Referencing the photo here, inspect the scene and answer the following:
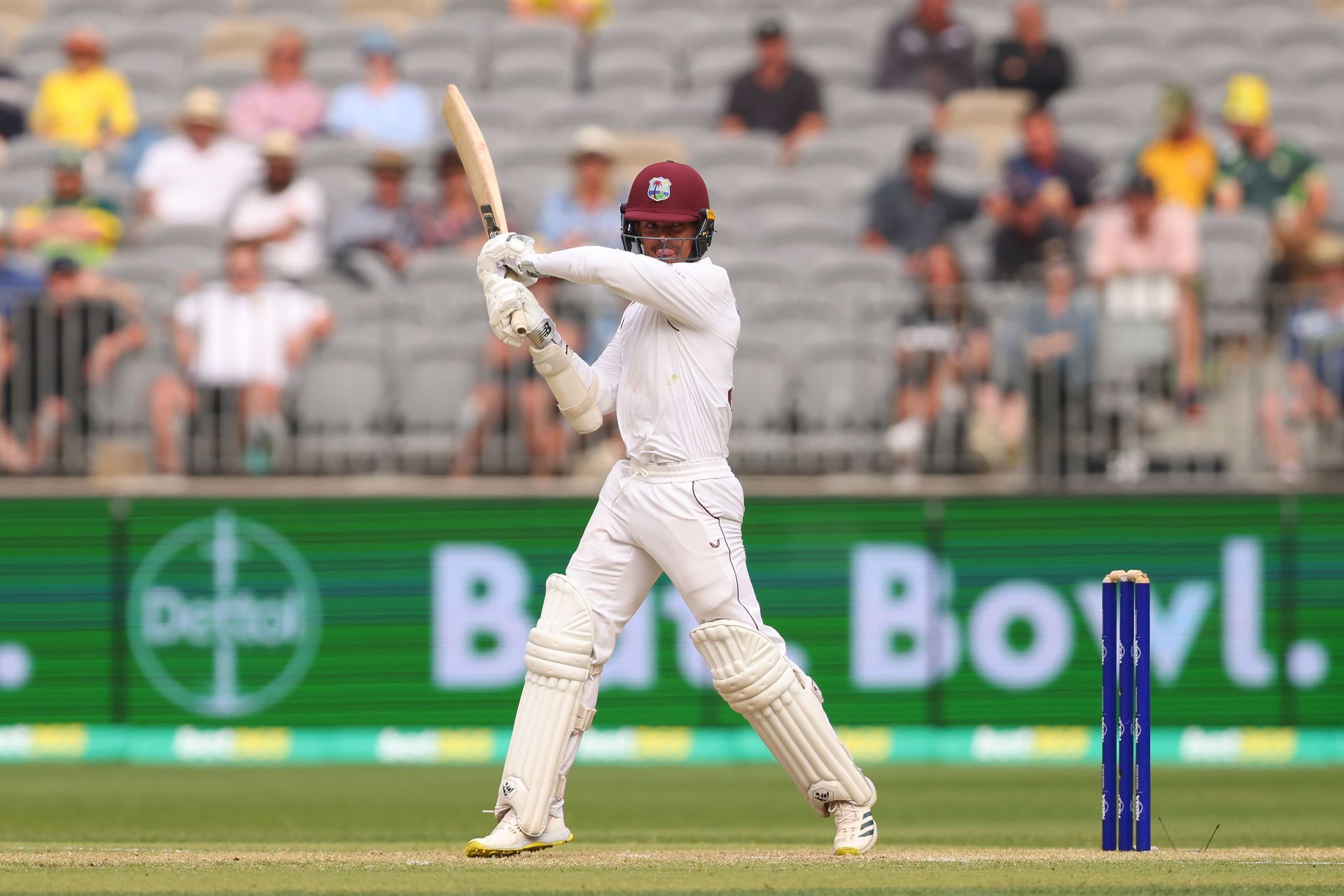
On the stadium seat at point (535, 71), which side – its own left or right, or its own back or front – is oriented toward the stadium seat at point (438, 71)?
right

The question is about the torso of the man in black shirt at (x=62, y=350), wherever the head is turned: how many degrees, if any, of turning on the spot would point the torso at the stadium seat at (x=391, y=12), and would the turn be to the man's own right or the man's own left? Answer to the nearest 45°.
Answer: approximately 135° to the man's own left

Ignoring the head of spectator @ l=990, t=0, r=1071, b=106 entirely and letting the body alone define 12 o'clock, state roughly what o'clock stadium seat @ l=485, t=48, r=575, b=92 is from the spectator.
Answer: The stadium seat is roughly at 3 o'clock from the spectator.

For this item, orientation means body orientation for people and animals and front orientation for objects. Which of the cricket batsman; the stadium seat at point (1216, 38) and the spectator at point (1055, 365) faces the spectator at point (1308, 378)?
the stadium seat

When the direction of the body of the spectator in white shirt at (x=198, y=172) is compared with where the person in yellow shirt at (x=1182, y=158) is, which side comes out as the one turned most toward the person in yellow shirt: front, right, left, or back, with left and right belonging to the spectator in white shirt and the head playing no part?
left

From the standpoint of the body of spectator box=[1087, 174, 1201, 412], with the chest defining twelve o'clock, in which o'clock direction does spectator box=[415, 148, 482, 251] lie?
spectator box=[415, 148, 482, 251] is roughly at 3 o'clock from spectator box=[1087, 174, 1201, 412].

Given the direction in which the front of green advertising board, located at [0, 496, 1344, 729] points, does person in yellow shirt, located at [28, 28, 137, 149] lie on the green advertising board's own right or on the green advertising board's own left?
on the green advertising board's own right

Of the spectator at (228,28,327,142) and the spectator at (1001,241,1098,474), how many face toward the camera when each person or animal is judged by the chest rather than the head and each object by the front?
2

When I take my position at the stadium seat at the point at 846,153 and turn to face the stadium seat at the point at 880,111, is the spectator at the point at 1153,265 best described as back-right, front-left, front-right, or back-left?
back-right

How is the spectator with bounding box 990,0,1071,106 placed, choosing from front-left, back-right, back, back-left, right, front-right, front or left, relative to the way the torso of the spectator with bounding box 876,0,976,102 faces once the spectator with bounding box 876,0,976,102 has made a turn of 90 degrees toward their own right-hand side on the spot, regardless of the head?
back

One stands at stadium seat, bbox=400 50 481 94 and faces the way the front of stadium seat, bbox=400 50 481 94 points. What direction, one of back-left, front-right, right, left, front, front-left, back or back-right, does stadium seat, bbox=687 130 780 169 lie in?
front-left

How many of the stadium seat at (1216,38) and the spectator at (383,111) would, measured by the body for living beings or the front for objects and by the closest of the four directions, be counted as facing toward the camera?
2

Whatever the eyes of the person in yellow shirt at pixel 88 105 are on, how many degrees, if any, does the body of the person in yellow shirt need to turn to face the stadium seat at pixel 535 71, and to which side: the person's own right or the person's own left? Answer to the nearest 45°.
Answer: approximately 90° to the person's own left

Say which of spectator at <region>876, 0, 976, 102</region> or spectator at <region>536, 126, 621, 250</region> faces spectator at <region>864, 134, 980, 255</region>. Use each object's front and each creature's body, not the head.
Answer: spectator at <region>876, 0, 976, 102</region>

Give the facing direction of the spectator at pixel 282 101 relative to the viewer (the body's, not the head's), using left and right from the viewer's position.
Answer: facing the viewer

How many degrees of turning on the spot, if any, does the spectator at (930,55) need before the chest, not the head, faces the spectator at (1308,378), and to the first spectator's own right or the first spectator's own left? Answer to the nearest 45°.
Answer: approximately 45° to the first spectator's own left

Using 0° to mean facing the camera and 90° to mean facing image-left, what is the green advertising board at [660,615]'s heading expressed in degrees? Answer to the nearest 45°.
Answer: approximately 0°

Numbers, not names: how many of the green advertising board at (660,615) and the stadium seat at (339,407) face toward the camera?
2
